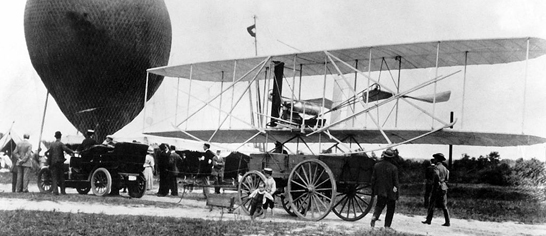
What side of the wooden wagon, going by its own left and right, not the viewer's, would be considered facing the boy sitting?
left

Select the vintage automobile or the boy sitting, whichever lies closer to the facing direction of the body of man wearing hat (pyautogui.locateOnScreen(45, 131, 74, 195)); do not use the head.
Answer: the vintage automobile

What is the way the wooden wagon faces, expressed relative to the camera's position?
facing away from the viewer and to the left of the viewer

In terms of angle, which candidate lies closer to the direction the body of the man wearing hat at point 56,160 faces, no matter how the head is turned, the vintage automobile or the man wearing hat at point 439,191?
the vintage automobile

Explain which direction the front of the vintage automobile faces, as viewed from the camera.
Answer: facing away from the viewer and to the left of the viewer
